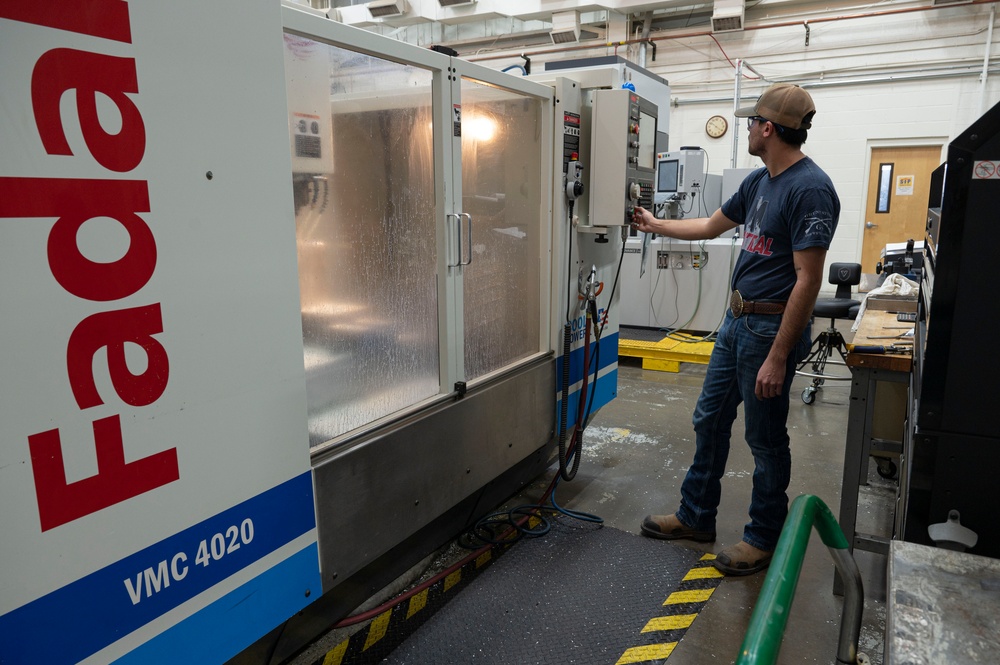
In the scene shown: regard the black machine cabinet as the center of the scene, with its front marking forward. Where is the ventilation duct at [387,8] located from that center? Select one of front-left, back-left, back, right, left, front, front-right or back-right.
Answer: front-right

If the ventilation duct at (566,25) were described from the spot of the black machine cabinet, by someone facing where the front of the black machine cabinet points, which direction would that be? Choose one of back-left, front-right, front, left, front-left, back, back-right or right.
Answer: front-right

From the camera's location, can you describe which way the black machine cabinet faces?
facing to the left of the viewer

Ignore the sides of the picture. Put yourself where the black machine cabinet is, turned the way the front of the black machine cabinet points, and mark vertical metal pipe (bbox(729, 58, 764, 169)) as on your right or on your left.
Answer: on your right

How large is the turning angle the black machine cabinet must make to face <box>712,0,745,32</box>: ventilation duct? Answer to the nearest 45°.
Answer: approximately 90° to its right

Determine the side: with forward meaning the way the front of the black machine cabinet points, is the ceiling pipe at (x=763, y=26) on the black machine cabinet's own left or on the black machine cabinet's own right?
on the black machine cabinet's own right

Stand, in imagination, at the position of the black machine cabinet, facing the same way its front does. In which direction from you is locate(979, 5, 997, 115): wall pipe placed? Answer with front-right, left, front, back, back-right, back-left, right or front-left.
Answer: right

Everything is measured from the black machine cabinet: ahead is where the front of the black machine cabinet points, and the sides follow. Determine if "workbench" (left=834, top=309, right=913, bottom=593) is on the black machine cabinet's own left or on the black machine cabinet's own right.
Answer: on the black machine cabinet's own right
